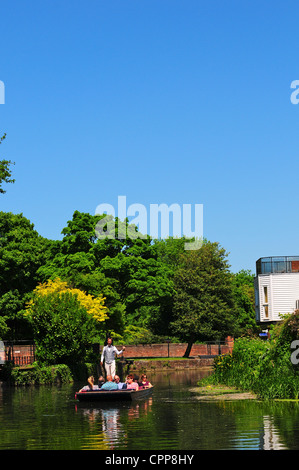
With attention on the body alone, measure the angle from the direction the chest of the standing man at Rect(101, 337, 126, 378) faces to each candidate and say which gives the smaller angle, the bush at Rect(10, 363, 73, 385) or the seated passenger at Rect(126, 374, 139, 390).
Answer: the seated passenger

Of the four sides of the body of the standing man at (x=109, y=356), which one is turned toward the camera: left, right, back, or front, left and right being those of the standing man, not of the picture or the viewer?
front

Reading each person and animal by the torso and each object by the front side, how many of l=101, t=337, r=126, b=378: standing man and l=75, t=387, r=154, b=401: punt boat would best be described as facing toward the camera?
1
